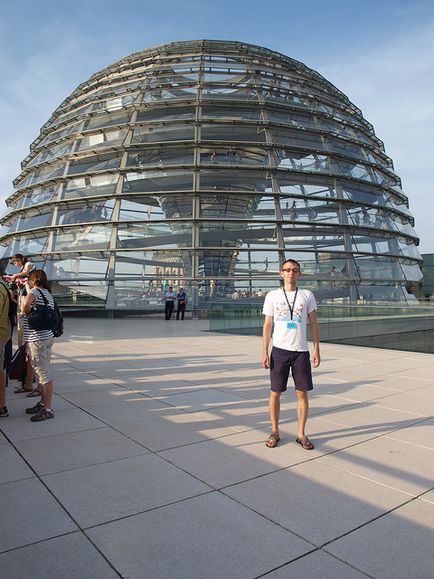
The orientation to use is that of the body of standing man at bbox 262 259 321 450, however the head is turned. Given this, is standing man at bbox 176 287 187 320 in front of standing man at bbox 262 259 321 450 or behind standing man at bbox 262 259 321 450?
behind

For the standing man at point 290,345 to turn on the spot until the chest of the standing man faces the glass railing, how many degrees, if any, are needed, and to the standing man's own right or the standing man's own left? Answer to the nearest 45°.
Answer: approximately 180°

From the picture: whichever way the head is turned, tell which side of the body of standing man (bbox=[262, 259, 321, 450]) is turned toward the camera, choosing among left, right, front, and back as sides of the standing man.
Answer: front

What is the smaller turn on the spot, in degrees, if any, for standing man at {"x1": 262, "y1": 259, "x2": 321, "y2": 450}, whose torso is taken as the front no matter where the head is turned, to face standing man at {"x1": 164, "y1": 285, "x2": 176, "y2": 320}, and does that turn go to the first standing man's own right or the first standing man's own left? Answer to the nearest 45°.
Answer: approximately 180°

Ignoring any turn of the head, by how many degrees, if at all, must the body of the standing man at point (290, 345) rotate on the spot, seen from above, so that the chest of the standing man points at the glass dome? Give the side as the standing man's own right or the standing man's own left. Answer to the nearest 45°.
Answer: approximately 180°

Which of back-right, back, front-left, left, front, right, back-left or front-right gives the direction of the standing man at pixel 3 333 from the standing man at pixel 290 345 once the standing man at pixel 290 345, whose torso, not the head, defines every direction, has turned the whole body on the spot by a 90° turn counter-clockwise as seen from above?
back

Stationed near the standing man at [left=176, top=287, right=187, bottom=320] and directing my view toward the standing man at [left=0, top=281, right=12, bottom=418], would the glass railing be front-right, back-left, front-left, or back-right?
front-left
